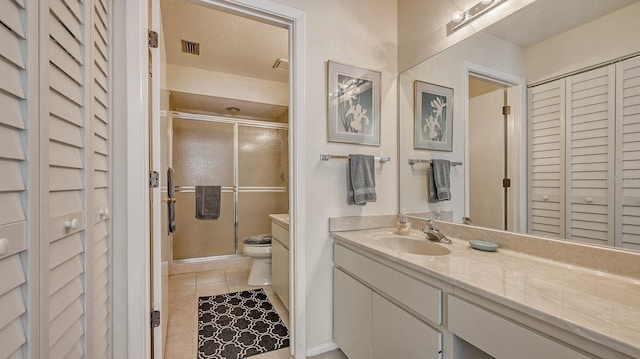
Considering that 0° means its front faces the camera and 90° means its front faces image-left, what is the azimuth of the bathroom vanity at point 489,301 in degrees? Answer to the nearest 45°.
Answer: approximately 45°

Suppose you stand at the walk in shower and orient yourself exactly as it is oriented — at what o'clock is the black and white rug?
The black and white rug is roughly at 12 o'clock from the walk in shower.

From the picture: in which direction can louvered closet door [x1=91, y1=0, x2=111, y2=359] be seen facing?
to the viewer's right

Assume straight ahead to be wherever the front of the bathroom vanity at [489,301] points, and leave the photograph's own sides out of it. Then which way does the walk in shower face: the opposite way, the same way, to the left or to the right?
to the left

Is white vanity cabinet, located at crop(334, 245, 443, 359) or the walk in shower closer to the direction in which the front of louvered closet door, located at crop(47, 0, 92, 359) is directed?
the white vanity cabinet

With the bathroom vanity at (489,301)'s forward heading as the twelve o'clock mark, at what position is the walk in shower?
The walk in shower is roughly at 2 o'clock from the bathroom vanity.

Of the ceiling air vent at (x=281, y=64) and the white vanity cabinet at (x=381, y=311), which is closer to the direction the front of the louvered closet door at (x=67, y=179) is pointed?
the white vanity cabinet

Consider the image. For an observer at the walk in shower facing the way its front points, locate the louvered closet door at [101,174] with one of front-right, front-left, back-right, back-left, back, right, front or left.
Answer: front

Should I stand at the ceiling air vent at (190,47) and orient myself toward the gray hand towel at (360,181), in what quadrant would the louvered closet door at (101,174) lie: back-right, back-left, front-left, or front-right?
front-right

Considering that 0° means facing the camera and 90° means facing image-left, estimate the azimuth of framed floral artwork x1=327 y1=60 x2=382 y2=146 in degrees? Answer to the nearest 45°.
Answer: approximately 315°

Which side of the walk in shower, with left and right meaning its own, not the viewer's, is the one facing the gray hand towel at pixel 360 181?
front
